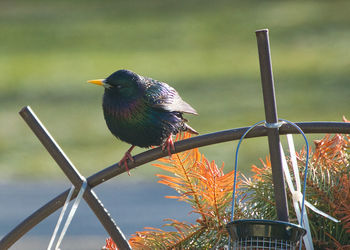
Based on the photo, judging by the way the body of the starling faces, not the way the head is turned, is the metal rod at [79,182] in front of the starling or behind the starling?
in front

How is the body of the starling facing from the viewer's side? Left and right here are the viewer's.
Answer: facing the viewer and to the left of the viewer
